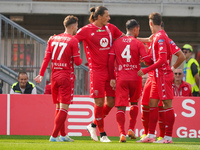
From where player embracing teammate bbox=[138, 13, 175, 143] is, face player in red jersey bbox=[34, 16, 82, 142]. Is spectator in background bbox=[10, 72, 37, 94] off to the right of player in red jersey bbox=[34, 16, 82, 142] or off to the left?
right

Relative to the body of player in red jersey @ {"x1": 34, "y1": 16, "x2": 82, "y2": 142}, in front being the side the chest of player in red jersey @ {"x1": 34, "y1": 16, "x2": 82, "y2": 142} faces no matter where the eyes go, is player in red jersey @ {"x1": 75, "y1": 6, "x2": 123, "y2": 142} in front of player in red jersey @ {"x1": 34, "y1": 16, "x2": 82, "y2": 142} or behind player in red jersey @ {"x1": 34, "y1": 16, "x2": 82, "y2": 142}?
in front

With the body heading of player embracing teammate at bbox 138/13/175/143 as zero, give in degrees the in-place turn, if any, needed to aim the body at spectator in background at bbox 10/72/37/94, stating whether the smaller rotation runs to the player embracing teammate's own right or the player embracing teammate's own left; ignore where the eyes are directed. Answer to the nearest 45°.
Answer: approximately 45° to the player embracing teammate's own right

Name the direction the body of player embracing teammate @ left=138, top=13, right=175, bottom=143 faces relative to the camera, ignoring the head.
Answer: to the viewer's left

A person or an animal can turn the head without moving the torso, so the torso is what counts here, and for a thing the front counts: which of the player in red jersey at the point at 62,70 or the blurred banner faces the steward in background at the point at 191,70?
the player in red jersey

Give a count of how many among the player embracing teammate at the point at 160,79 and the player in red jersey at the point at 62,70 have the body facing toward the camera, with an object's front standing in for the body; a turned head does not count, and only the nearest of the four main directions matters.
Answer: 0

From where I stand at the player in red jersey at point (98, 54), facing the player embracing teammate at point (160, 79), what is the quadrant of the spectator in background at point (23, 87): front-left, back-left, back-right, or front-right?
back-left

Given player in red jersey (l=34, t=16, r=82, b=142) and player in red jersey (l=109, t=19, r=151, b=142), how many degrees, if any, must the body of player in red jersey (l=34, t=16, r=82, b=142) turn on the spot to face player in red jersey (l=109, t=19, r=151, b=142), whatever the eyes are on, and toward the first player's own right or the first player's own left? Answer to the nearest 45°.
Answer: approximately 45° to the first player's own right

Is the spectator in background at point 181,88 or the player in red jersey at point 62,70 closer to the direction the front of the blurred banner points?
the player in red jersey

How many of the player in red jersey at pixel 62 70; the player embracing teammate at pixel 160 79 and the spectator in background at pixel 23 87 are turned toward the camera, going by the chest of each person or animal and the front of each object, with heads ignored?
1

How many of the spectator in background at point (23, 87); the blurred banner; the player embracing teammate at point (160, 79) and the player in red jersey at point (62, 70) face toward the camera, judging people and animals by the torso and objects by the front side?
2

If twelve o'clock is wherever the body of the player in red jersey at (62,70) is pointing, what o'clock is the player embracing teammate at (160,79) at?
The player embracing teammate is roughly at 2 o'clock from the player in red jersey.
